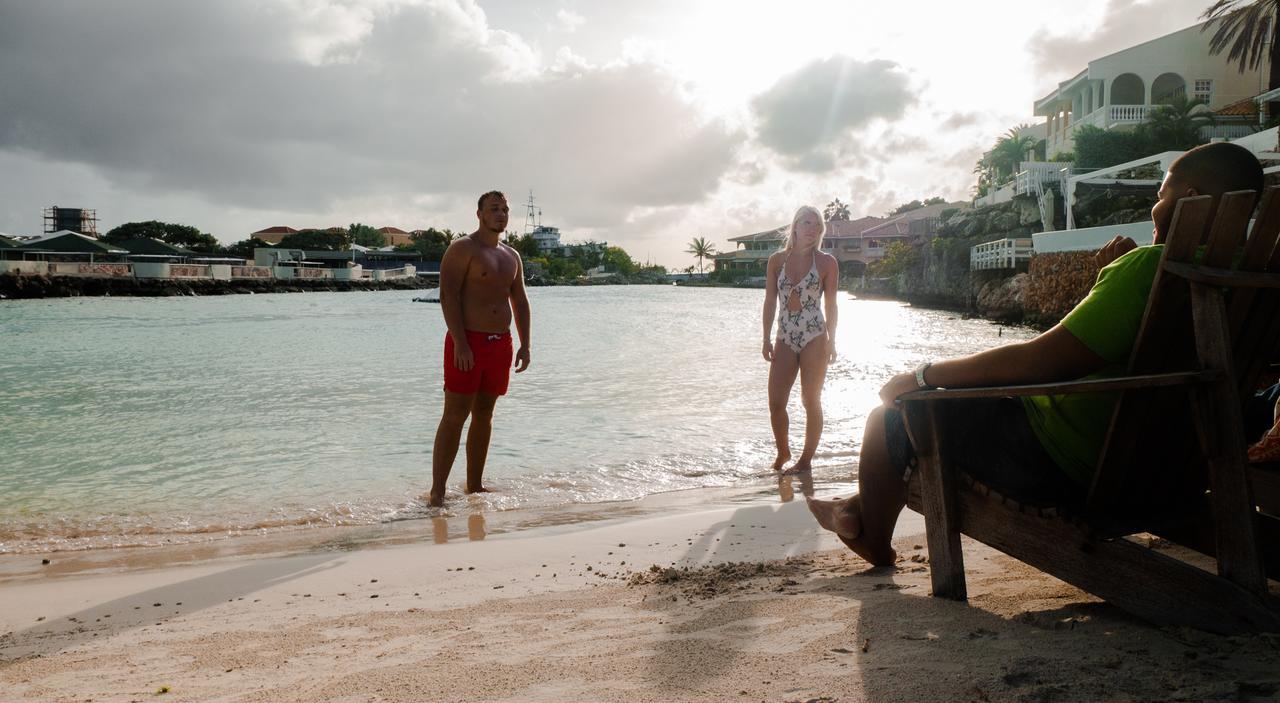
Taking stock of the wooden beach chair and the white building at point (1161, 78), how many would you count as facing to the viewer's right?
0

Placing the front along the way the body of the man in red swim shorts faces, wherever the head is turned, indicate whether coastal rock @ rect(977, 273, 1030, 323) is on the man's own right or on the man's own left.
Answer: on the man's own left

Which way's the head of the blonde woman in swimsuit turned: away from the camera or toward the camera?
toward the camera

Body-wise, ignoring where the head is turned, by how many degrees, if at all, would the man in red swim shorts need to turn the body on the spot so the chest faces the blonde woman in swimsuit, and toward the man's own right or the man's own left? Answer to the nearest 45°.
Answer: approximately 45° to the man's own left

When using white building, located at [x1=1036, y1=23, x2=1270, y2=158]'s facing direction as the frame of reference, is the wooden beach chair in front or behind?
in front

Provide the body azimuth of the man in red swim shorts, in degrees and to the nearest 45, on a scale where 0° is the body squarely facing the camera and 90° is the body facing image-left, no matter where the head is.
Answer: approximately 315°

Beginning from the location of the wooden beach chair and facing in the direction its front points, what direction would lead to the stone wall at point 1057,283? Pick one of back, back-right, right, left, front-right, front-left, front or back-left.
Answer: front-right

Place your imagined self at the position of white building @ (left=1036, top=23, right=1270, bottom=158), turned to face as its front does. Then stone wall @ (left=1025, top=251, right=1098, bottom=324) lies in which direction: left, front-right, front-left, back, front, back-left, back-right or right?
front-left

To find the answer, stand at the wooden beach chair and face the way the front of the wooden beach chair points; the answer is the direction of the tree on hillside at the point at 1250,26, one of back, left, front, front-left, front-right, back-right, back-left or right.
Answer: front-right

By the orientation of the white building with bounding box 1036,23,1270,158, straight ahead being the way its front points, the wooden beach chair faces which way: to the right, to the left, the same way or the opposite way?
to the right

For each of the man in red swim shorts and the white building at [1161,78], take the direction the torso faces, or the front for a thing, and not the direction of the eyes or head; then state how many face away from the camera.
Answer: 0

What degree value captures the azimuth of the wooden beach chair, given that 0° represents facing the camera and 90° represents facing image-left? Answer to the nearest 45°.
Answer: approximately 135°

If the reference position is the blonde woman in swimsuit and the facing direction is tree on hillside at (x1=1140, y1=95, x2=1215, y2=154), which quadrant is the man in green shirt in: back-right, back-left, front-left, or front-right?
back-right

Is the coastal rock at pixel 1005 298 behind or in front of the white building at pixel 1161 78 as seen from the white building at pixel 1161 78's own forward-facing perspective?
in front

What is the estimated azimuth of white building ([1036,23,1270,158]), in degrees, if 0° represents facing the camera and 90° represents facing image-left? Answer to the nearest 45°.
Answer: approximately 45°
